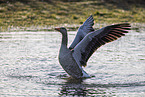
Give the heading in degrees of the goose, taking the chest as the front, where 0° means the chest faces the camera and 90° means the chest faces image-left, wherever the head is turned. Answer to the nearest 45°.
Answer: approximately 90°
